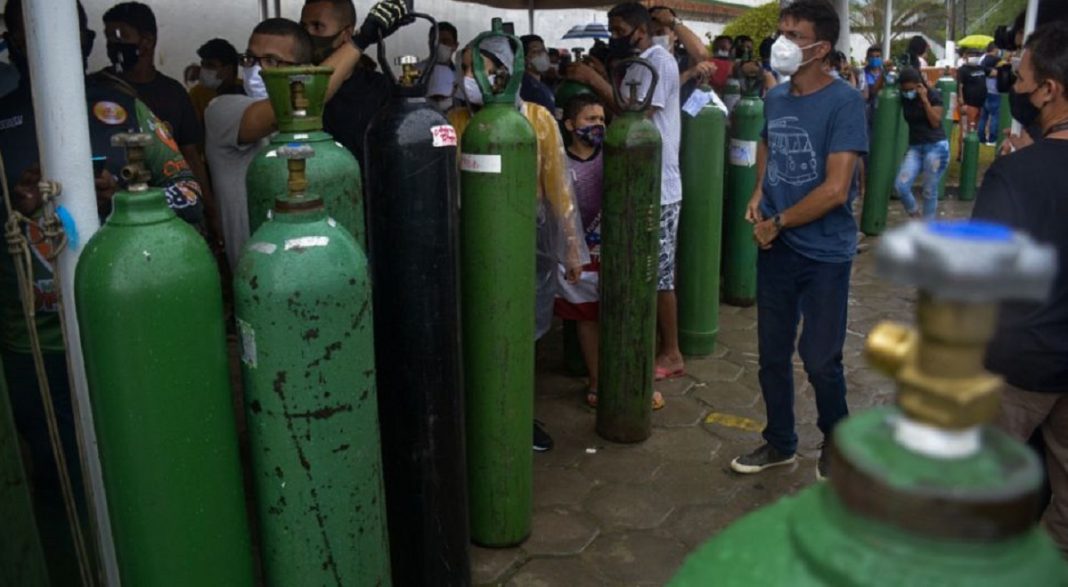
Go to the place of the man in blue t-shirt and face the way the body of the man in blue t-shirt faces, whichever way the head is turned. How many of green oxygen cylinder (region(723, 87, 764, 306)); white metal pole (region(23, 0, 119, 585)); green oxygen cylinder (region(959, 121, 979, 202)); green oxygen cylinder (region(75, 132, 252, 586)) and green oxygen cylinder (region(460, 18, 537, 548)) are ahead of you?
3

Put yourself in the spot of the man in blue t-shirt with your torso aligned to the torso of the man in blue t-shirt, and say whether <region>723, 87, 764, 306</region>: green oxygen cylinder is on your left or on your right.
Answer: on your right

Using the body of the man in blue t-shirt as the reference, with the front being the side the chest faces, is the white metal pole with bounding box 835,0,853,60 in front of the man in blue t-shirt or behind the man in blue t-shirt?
behind

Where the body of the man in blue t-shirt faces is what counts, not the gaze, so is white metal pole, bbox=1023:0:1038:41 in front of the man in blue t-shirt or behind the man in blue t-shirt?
behind

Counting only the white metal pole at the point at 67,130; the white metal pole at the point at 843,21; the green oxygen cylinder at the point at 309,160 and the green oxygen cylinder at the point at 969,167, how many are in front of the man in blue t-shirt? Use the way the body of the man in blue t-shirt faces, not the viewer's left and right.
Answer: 2

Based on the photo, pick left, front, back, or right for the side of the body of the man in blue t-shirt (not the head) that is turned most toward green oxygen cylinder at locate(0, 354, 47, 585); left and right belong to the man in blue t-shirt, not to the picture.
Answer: front

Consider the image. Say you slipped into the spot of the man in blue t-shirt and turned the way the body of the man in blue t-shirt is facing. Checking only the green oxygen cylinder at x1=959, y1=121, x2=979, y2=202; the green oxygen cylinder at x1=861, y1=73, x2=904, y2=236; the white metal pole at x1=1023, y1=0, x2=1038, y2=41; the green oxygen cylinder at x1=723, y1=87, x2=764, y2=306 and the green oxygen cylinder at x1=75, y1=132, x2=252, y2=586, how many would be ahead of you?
1

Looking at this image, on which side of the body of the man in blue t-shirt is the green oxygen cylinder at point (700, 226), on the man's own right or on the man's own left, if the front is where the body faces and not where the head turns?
on the man's own right

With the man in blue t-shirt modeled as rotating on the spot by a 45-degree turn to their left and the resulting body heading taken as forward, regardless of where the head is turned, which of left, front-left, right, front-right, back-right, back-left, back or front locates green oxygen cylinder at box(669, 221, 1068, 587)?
front

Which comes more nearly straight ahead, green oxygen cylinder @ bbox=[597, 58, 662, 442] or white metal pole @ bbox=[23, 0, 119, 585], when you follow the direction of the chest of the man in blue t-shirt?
the white metal pole

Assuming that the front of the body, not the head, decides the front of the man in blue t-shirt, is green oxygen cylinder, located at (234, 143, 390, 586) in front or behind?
in front

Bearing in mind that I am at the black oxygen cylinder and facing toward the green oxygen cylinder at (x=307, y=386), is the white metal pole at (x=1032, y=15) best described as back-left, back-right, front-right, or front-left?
back-left

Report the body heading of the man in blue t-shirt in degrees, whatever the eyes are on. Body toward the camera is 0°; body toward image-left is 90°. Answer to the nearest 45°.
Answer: approximately 45°

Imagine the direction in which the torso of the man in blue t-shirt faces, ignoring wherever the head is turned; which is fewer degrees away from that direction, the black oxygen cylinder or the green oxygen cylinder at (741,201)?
the black oxygen cylinder

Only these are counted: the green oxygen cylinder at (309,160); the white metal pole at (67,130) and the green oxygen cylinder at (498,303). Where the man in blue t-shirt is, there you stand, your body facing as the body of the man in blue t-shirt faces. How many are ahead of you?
3

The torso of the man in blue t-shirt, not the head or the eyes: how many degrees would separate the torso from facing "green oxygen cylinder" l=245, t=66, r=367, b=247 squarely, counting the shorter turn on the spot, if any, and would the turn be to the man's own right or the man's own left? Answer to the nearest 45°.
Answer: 0° — they already face it

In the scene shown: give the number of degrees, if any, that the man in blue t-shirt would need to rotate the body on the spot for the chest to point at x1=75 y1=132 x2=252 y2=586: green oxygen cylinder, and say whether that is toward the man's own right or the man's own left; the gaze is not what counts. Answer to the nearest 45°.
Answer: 0° — they already face it
